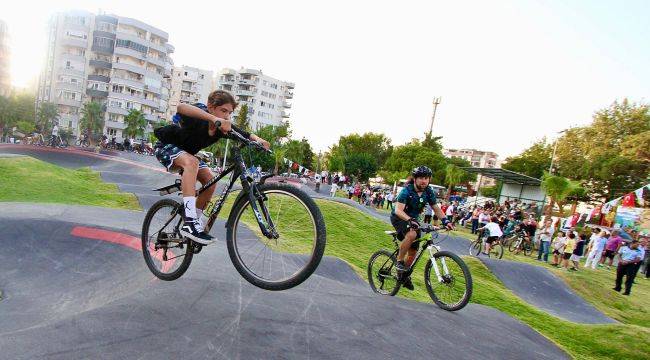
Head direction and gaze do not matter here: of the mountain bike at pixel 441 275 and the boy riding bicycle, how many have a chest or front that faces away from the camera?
0

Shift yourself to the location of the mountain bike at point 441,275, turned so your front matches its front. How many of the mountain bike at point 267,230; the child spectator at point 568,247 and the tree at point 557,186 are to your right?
1

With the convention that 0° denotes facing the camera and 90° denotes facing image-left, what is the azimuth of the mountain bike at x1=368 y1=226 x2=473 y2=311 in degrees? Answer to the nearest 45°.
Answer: approximately 315°

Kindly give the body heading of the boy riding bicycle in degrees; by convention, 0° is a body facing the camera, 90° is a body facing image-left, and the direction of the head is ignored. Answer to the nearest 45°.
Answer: approximately 315°

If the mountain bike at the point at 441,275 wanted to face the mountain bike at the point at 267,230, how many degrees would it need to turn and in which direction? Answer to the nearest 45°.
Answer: approximately 90° to its right

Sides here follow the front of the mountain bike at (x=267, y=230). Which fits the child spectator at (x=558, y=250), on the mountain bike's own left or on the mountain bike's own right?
on the mountain bike's own left

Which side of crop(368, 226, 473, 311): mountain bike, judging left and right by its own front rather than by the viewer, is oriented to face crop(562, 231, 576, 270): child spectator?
left
